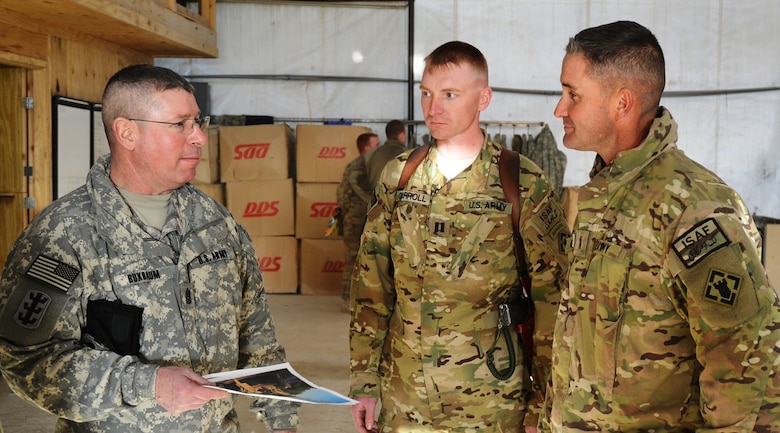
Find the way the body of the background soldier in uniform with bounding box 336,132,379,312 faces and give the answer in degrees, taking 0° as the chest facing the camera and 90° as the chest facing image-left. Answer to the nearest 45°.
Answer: approximately 270°

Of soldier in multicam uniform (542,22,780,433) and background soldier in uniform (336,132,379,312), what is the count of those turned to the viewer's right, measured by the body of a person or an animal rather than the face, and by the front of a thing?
1

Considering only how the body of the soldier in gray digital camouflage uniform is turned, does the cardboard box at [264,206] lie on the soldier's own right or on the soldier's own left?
on the soldier's own left

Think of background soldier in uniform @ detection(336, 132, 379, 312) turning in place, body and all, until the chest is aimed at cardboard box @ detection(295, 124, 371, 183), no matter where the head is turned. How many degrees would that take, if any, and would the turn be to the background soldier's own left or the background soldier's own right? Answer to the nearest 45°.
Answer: approximately 90° to the background soldier's own left

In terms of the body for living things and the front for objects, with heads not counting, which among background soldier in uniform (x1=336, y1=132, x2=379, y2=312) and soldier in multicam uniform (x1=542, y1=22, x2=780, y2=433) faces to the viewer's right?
the background soldier in uniform

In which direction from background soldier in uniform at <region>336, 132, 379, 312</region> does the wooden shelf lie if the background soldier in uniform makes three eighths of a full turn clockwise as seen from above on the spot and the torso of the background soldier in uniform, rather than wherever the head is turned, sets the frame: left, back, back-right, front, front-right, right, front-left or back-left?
front

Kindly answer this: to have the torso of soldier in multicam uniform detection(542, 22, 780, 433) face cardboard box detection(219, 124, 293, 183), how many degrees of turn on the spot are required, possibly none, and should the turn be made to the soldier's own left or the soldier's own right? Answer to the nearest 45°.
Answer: approximately 90° to the soldier's own right

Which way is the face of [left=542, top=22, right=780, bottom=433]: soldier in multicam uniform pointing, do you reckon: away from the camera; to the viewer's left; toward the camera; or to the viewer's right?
to the viewer's left

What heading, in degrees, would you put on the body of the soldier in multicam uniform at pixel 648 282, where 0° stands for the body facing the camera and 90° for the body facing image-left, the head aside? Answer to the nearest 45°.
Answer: approximately 45°

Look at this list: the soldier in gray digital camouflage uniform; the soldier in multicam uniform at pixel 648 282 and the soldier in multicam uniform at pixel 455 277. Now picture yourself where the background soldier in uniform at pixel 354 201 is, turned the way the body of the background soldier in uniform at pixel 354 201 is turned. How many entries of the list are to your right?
3

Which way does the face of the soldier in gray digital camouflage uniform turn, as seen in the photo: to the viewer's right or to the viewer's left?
to the viewer's right

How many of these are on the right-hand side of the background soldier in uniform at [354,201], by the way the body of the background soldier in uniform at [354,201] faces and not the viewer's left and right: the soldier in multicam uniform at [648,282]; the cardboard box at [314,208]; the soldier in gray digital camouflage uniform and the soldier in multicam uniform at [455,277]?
3
